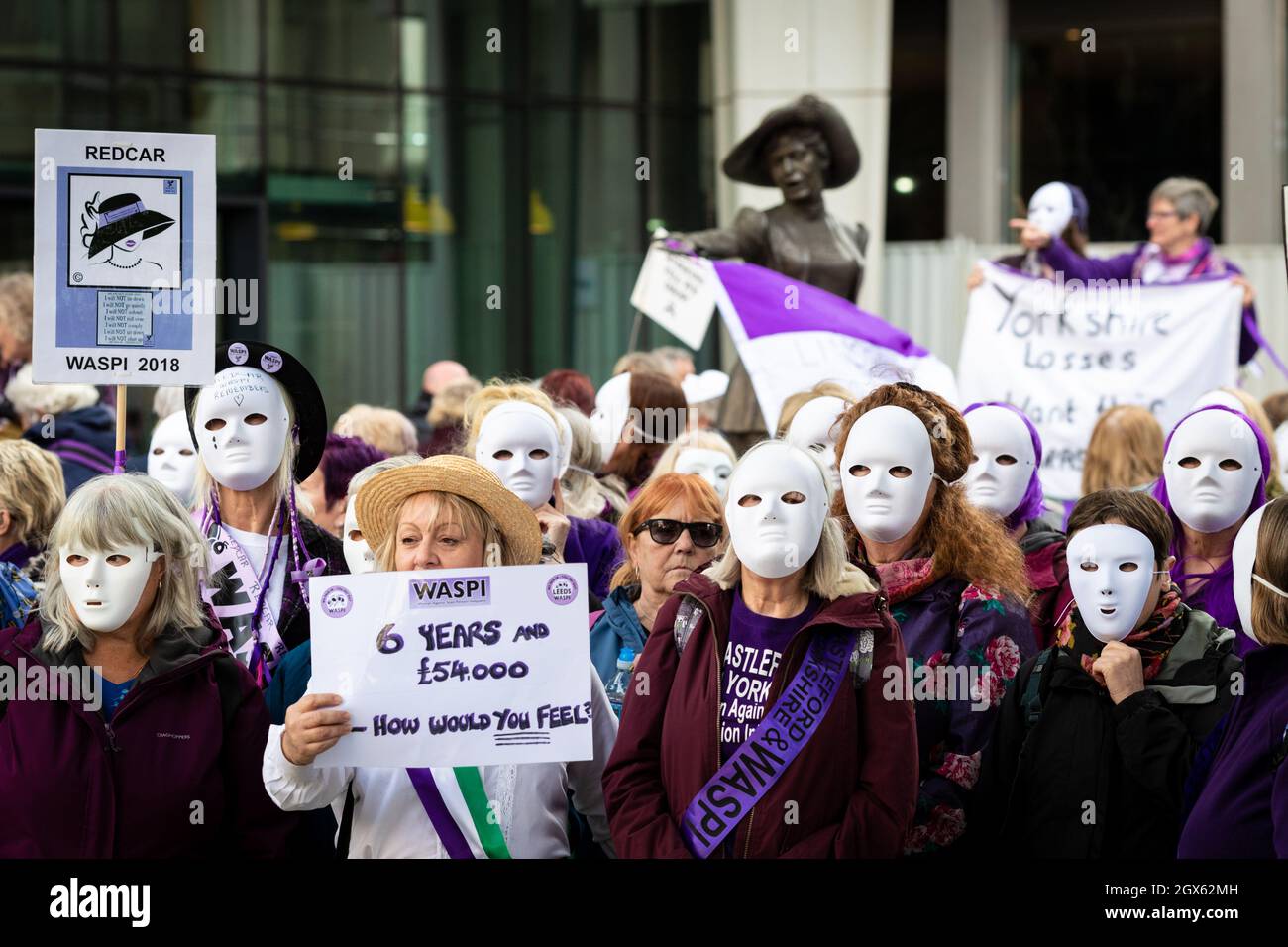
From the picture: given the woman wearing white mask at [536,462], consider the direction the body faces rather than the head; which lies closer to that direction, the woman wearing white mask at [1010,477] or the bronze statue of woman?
the woman wearing white mask

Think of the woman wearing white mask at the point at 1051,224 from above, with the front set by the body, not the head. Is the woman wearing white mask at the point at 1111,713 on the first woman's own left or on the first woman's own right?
on the first woman's own left

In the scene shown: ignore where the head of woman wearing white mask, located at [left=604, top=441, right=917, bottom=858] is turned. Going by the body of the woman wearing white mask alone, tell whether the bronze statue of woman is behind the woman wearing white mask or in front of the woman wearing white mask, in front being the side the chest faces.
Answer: behind

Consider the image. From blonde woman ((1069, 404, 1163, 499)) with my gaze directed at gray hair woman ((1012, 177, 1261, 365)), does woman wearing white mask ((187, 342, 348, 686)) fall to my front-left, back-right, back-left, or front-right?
back-left

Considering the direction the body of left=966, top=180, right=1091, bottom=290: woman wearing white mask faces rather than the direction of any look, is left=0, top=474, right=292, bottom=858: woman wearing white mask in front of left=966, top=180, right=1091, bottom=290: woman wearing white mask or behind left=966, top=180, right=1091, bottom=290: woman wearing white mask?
in front

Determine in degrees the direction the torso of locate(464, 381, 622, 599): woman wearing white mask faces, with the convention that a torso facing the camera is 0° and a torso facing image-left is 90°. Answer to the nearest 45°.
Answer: approximately 0°
